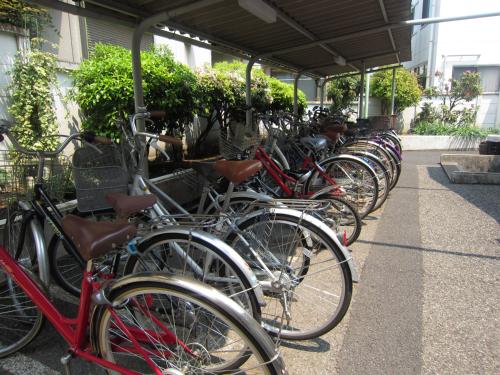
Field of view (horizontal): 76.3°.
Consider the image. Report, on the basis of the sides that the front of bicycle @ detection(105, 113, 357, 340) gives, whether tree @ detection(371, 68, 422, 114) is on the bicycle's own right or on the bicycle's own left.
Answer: on the bicycle's own right

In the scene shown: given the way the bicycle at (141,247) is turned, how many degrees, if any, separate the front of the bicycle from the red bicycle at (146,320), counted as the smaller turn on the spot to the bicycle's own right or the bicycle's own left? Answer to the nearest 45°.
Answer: approximately 135° to the bicycle's own left

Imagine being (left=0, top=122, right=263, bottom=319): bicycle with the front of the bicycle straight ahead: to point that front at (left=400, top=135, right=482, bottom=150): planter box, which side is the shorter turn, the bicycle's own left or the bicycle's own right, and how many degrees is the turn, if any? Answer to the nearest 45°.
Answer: approximately 90° to the bicycle's own right

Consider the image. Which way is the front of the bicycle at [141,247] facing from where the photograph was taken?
facing away from the viewer and to the left of the viewer

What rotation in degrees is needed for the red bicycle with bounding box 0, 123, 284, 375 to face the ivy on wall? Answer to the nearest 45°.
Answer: approximately 45° to its right

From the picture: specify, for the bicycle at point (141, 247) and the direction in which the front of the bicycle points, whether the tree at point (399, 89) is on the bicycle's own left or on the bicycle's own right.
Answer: on the bicycle's own right

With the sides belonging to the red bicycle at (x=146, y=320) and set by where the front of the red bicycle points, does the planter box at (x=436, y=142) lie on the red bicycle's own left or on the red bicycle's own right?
on the red bicycle's own right

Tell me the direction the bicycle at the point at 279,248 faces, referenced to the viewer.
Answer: facing away from the viewer and to the left of the viewer

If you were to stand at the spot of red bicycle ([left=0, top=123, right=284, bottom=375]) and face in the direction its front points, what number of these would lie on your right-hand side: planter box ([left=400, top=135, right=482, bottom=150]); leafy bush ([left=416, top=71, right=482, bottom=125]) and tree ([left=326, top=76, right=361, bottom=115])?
3

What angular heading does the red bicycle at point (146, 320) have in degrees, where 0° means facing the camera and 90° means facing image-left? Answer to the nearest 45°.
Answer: approximately 135°

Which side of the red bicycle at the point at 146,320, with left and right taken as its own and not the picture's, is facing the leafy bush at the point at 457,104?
right
